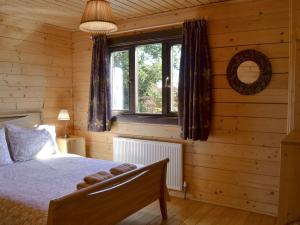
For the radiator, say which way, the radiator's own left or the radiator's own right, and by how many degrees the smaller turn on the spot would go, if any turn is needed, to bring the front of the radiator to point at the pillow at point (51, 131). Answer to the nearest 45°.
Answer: approximately 45° to the radiator's own right

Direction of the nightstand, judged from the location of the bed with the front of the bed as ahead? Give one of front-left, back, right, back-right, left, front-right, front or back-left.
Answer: back-left

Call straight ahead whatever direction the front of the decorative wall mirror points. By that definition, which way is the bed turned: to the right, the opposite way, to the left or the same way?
to the left

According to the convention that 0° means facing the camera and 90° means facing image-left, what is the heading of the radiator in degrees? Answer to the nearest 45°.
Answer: approximately 45°

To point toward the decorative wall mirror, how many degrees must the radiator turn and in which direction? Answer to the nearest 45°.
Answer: approximately 90° to its left

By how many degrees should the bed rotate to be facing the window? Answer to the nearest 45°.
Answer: approximately 90° to its left

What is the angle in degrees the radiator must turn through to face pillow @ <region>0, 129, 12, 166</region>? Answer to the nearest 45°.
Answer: approximately 45° to its right

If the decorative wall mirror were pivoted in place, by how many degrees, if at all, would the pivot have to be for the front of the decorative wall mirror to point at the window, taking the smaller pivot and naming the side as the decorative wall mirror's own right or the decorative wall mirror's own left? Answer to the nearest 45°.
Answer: approximately 90° to the decorative wall mirror's own right

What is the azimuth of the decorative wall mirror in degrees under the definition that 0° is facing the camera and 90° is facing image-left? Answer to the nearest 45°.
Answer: approximately 0°

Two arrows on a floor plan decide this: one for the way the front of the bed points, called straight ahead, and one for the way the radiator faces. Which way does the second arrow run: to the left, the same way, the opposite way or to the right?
to the right

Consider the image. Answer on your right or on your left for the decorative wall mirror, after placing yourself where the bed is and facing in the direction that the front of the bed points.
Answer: on your left

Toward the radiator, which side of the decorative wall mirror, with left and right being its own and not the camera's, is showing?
right

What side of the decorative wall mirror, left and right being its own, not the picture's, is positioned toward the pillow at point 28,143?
right

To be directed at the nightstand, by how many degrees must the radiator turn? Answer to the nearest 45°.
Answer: approximately 45° to its right
